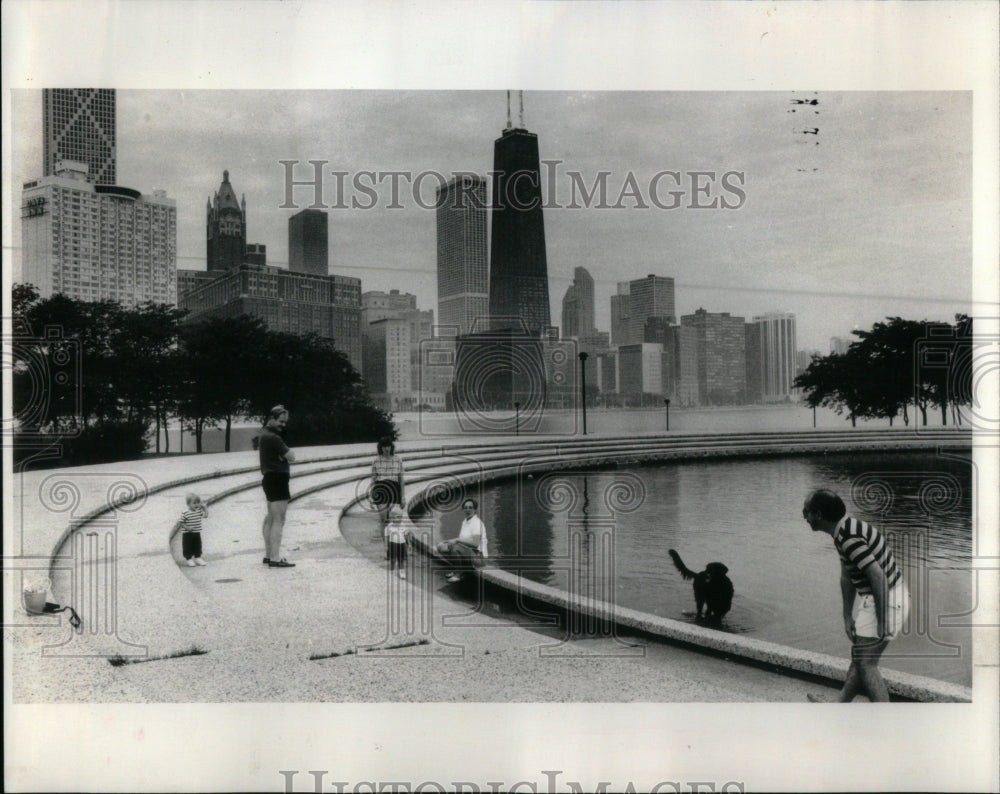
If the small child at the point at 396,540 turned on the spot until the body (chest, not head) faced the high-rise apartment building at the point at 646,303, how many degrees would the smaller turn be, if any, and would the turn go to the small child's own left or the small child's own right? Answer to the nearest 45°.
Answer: approximately 135° to the small child's own left

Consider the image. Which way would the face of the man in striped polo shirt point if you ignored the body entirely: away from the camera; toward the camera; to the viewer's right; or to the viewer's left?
to the viewer's left

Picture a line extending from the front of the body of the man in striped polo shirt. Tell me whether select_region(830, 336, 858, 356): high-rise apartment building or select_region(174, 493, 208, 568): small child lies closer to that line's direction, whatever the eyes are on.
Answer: the small child

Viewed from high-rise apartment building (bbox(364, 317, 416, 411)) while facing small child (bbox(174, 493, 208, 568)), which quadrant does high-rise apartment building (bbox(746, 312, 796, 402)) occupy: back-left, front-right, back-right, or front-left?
back-left

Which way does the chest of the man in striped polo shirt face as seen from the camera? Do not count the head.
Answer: to the viewer's left

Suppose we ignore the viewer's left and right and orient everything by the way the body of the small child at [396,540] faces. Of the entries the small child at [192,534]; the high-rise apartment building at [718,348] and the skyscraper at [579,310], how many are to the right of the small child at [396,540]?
1

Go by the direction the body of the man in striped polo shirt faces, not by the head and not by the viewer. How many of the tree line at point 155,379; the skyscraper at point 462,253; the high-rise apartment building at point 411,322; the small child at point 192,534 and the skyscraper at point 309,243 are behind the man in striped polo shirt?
0

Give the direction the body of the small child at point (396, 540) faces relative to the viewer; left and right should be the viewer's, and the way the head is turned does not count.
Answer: facing the viewer

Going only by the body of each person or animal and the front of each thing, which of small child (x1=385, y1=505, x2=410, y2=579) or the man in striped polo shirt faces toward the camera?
the small child
